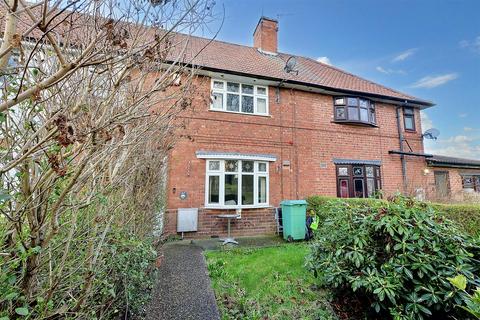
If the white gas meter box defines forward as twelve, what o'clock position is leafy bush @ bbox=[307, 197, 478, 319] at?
The leafy bush is roughly at 11 o'clock from the white gas meter box.

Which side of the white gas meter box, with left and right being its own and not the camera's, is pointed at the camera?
front

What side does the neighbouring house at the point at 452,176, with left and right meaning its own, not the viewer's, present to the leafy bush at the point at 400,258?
front

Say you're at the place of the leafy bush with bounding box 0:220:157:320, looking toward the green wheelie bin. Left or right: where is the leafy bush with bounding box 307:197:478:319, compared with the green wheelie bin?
right

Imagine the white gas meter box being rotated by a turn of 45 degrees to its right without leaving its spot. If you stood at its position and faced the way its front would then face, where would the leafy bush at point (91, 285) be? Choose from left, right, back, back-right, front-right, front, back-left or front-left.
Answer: front-left

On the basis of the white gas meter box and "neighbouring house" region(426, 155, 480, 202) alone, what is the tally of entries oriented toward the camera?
2

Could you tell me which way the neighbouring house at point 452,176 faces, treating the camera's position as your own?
facing the viewer

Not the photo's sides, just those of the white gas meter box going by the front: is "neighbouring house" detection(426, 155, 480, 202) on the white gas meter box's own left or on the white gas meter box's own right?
on the white gas meter box's own left

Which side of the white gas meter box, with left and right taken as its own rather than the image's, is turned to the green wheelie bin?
left
